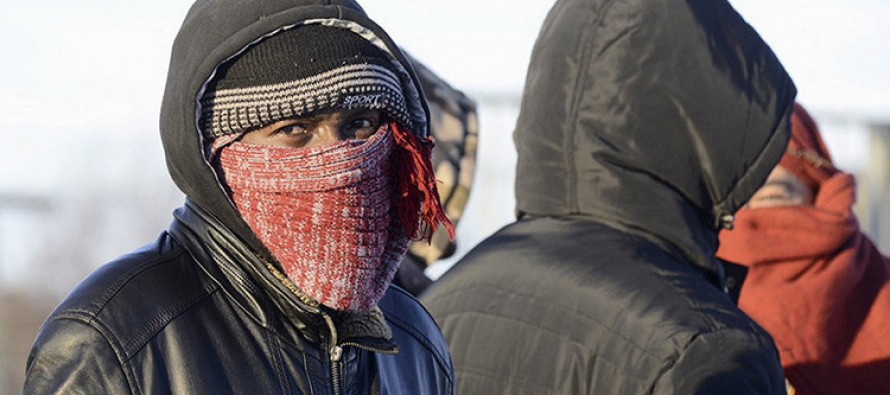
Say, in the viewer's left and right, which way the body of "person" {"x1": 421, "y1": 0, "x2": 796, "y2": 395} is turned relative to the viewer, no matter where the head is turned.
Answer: facing away from the viewer and to the right of the viewer

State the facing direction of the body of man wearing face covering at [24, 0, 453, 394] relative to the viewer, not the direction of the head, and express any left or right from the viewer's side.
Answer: facing the viewer and to the right of the viewer

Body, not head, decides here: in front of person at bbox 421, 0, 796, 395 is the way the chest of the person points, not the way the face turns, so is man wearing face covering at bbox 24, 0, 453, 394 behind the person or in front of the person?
behind

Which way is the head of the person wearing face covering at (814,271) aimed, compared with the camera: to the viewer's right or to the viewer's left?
to the viewer's left

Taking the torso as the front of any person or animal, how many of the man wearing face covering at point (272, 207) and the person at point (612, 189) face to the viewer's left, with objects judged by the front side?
0
